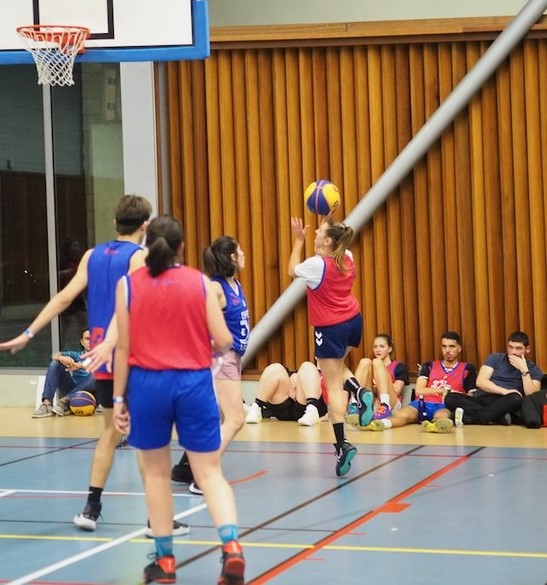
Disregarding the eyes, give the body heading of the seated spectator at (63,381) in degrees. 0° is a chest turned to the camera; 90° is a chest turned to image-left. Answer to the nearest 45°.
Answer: approximately 45°

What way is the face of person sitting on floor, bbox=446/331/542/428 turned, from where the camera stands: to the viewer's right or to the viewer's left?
to the viewer's left

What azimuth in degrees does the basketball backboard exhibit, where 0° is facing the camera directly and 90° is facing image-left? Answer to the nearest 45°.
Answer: approximately 45°

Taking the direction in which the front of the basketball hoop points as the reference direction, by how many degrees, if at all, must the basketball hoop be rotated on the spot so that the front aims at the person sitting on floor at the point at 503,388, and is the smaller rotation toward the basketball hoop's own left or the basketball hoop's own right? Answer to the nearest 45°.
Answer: approximately 135° to the basketball hoop's own left
